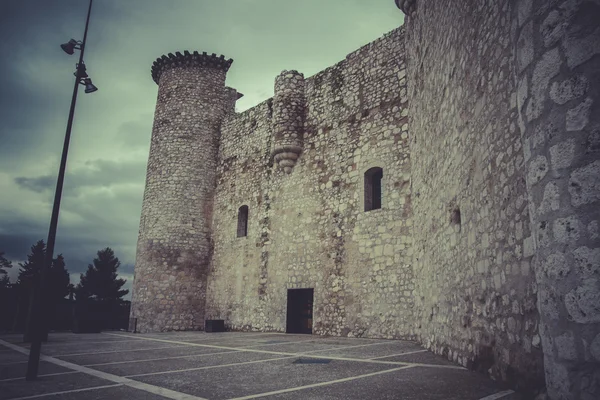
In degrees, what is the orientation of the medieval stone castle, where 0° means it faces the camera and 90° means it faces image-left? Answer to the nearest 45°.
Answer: approximately 45°
